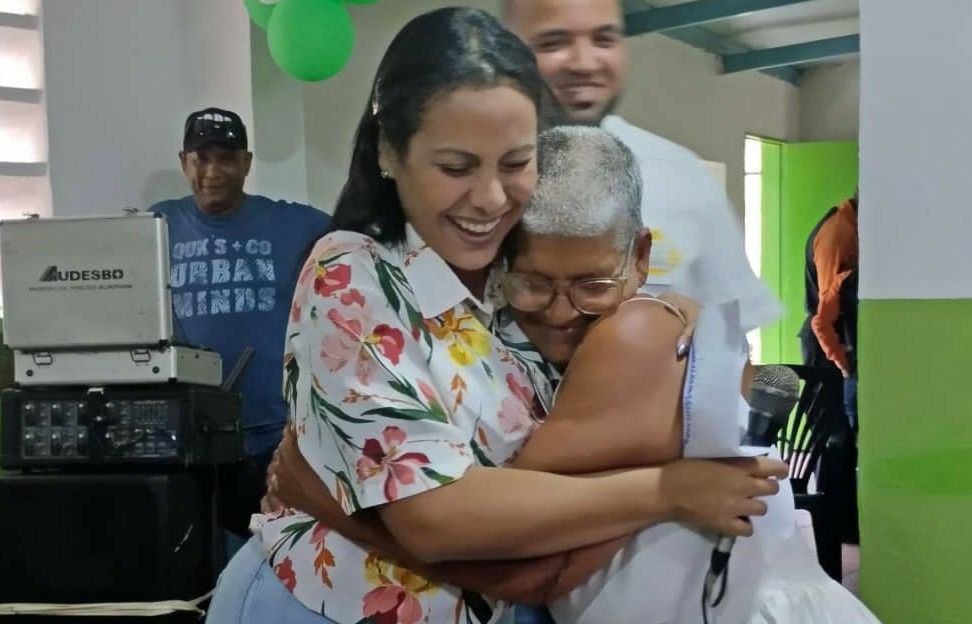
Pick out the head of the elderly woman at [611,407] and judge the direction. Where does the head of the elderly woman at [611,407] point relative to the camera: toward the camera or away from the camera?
toward the camera

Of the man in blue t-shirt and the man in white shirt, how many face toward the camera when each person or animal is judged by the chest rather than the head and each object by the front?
2

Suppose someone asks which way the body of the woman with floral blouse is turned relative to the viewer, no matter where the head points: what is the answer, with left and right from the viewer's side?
facing the viewer and to the right of the viewer

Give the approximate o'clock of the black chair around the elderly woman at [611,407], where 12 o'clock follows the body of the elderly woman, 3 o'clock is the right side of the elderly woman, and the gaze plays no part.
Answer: The black chair is roughly at 5 o'clock from the elderly woman.

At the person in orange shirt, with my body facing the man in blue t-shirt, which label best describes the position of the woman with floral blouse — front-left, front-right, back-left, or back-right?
front-left

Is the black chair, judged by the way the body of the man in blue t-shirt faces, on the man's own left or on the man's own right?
on the man's own left

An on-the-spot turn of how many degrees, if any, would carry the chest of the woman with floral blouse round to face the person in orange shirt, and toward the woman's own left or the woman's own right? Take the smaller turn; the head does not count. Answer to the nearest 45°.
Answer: approximately 90° to the woman's own left

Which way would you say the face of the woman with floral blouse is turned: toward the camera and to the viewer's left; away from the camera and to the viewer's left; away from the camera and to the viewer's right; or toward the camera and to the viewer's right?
toward the camera and to the viewer's right

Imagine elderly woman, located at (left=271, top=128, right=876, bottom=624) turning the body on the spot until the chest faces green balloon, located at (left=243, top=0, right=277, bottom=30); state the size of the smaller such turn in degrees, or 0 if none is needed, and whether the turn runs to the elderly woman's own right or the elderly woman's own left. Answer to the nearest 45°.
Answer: approximately 90° to the elderly woman's own right

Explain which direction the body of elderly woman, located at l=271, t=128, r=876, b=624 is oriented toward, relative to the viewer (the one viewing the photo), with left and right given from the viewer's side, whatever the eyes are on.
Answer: facing the viewer and to the left of the viewer

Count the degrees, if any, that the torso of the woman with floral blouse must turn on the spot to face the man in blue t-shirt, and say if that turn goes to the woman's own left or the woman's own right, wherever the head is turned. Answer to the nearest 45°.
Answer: approximately 135° to the woman's own left

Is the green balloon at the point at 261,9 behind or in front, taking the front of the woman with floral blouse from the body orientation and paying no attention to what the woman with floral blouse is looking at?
behind

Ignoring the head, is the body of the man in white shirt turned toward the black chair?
no

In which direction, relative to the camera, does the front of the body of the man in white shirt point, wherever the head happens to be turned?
toward the camera
